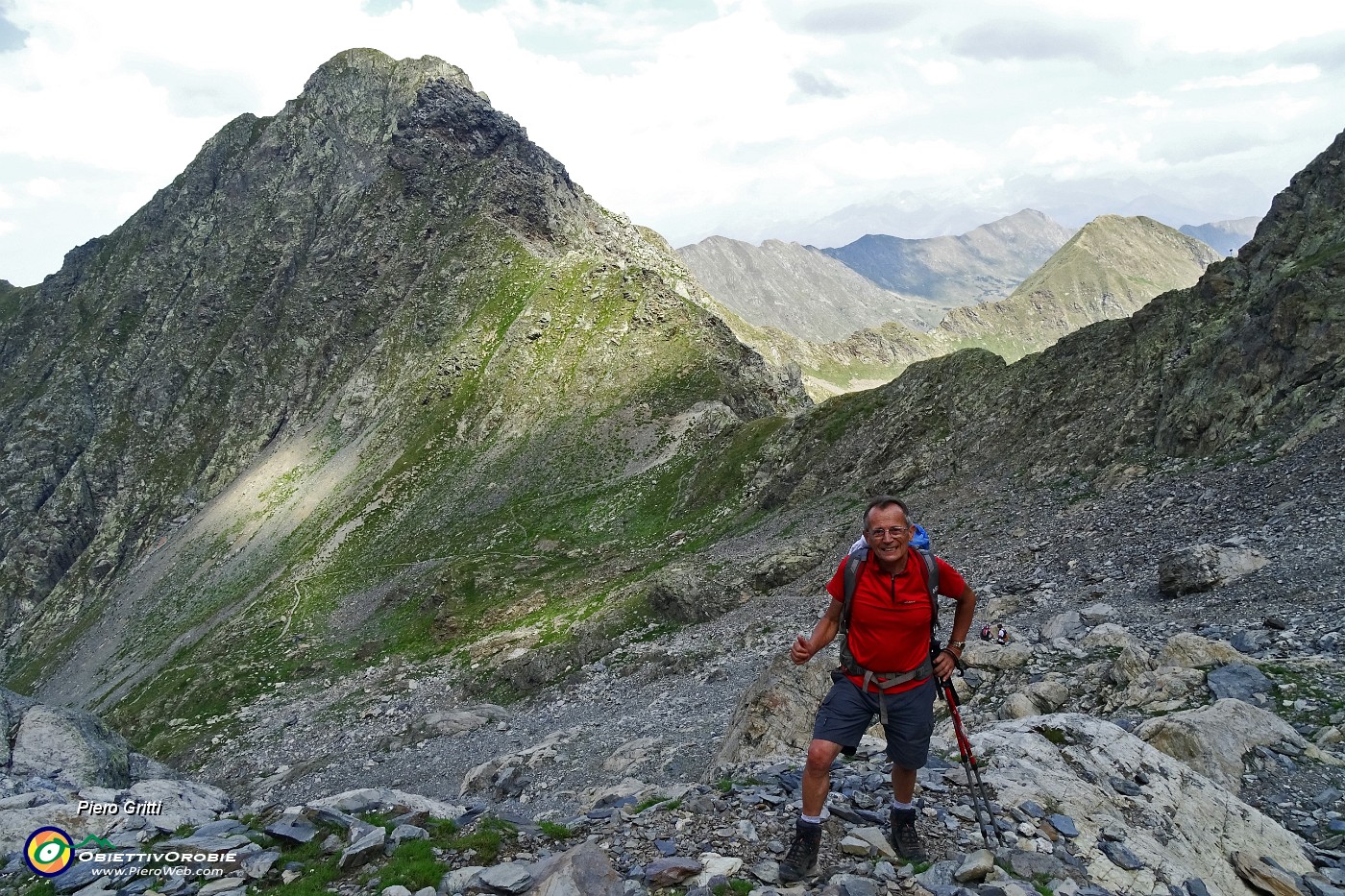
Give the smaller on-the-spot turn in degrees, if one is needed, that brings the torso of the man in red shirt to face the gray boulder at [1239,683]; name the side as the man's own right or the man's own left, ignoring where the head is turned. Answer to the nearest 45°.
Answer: approximately 135° to the man's own left

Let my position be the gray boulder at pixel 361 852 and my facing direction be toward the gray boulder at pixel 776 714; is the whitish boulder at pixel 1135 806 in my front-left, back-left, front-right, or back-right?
front-right

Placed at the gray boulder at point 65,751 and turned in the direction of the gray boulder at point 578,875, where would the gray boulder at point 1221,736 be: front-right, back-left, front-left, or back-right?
front-left

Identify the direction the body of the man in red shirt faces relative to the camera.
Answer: toward the camera

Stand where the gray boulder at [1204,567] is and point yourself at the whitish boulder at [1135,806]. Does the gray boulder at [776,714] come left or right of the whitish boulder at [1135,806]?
right

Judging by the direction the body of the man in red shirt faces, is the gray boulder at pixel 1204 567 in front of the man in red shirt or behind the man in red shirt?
behind

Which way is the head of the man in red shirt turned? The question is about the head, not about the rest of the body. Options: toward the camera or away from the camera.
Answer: toward the camera

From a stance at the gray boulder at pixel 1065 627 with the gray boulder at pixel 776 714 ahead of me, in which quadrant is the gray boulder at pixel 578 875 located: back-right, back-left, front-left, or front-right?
front-left

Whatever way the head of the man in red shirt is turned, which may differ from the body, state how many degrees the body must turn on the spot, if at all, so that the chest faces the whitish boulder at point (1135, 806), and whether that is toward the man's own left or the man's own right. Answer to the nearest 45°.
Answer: approximately 135° to the man's own left

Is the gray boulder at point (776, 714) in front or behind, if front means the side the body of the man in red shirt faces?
behind

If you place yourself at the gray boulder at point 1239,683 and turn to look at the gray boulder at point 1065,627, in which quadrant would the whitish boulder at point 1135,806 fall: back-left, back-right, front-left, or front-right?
back-left

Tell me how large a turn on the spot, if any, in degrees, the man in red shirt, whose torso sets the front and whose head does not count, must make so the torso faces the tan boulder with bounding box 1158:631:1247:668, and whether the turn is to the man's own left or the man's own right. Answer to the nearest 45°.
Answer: approximately 135° to the man's own left
